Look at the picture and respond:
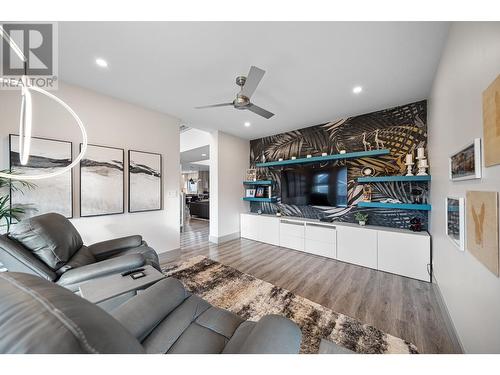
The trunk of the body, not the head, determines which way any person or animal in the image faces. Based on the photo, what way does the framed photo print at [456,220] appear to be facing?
to the viewer's left

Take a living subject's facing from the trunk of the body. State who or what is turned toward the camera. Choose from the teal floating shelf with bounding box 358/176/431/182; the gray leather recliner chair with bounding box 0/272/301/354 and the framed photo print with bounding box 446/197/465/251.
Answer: the teal floating shelf

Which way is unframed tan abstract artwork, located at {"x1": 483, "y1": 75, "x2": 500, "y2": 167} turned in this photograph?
to the viewer's left

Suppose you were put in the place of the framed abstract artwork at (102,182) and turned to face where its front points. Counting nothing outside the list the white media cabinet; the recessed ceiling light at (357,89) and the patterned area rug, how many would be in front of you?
3

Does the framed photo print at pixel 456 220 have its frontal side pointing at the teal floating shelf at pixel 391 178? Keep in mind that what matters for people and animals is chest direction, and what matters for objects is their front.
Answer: no

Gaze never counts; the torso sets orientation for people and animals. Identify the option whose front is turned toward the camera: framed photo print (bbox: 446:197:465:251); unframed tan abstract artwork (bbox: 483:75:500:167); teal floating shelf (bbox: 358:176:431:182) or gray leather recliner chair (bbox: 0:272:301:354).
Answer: the teal floating shelf

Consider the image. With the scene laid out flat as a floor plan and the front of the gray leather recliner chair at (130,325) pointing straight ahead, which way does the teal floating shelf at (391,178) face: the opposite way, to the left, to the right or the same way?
the opposite way

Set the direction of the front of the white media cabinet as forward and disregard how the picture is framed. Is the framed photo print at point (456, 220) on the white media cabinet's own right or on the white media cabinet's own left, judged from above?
on the white media cabinet's own left

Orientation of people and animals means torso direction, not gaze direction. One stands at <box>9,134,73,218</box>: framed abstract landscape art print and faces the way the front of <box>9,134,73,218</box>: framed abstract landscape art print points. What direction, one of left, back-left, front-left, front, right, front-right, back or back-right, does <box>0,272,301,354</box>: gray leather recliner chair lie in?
front-right

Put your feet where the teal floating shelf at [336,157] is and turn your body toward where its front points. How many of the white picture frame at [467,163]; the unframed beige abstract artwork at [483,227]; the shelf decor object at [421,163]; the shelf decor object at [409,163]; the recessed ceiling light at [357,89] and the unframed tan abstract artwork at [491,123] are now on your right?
0

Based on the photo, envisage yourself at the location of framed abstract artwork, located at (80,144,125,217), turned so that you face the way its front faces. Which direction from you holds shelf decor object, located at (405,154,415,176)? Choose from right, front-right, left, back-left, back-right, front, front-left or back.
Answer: front

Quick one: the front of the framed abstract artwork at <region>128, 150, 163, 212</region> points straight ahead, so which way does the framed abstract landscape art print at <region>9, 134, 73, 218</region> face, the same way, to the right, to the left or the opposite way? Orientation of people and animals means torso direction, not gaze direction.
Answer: the same way

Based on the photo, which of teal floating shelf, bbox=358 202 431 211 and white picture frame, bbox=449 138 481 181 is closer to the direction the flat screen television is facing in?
the white picture frame

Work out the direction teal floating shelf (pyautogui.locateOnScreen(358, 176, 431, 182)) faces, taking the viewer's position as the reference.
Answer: facing the viewer

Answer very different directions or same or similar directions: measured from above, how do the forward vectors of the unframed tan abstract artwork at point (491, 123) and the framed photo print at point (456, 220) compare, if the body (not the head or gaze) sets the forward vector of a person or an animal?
same or similar directions

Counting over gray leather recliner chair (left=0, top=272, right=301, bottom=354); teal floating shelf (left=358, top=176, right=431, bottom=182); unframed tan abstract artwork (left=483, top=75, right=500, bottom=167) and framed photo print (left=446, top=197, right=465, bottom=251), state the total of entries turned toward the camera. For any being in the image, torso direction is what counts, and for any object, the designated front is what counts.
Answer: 1

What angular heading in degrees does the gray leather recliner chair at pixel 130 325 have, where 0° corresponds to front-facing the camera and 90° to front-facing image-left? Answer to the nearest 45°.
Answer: approximately 225°

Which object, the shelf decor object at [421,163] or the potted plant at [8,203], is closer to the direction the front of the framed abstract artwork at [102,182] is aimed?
the shelf decor object

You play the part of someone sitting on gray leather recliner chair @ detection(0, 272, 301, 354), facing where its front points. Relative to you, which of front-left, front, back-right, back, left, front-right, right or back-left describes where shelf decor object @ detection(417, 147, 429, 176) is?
front-right

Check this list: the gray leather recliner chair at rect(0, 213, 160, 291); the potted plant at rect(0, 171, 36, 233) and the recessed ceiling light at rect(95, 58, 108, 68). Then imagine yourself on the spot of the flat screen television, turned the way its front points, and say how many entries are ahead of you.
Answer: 3

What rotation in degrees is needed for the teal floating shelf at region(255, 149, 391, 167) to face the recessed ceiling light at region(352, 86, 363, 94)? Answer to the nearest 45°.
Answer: approximately 45° to its left

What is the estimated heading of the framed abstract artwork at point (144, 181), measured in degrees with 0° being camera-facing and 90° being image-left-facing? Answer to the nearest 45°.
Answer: approximately 315°
